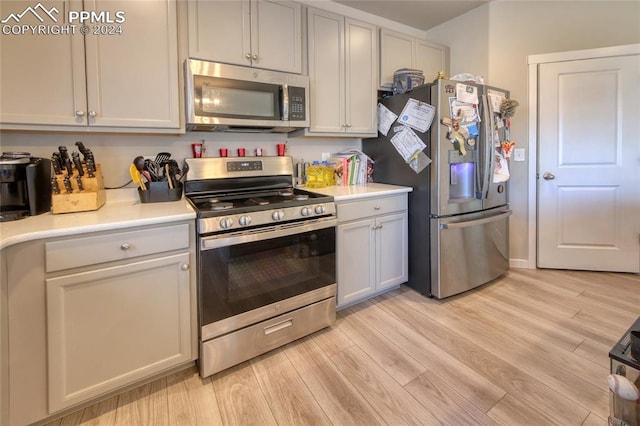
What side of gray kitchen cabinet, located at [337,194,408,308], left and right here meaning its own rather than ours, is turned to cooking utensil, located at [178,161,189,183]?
right

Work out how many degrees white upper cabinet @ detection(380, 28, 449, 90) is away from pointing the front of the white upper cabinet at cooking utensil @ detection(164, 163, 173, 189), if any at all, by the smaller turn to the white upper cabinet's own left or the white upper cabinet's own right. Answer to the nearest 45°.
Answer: approximately 90° to the white upper cabinet's own right

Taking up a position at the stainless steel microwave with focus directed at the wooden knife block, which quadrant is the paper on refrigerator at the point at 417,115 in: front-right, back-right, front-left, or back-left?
back-left

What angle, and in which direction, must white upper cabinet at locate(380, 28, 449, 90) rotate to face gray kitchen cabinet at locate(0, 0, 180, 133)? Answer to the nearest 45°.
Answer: approximately 90° to its right

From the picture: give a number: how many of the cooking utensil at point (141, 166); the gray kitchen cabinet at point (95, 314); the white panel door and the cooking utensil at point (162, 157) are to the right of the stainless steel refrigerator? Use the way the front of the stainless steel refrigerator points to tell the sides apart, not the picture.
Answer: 3
